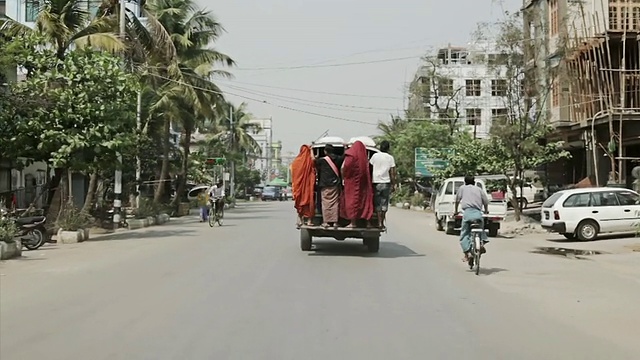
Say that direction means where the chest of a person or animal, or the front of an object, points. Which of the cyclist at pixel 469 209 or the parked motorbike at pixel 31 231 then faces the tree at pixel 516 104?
the cyclist

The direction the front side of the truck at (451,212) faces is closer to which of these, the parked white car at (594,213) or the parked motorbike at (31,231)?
the parked motorbike

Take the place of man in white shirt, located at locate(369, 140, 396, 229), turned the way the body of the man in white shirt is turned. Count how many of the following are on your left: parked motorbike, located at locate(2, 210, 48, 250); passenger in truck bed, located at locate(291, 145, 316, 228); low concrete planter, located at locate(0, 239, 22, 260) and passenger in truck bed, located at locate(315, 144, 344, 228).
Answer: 4

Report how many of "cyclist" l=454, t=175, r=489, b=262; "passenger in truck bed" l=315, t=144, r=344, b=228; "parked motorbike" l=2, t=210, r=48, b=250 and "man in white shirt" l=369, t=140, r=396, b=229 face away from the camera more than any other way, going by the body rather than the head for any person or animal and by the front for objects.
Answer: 3

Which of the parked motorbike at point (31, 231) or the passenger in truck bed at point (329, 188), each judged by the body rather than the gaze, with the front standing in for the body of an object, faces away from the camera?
the passenger in truck bed

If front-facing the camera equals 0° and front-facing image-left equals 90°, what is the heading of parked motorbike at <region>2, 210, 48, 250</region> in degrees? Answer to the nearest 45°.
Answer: approximately 90°

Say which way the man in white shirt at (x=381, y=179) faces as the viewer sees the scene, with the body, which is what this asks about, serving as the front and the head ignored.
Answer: away from the camera

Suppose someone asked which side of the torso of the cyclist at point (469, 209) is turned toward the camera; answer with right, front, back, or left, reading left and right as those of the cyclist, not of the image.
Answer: back

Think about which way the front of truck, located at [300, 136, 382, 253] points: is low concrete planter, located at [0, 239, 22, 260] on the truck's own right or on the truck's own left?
on the truck's own left

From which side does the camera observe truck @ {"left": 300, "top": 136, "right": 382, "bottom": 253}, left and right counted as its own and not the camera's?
back

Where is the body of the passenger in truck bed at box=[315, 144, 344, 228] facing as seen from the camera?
away from the camera
